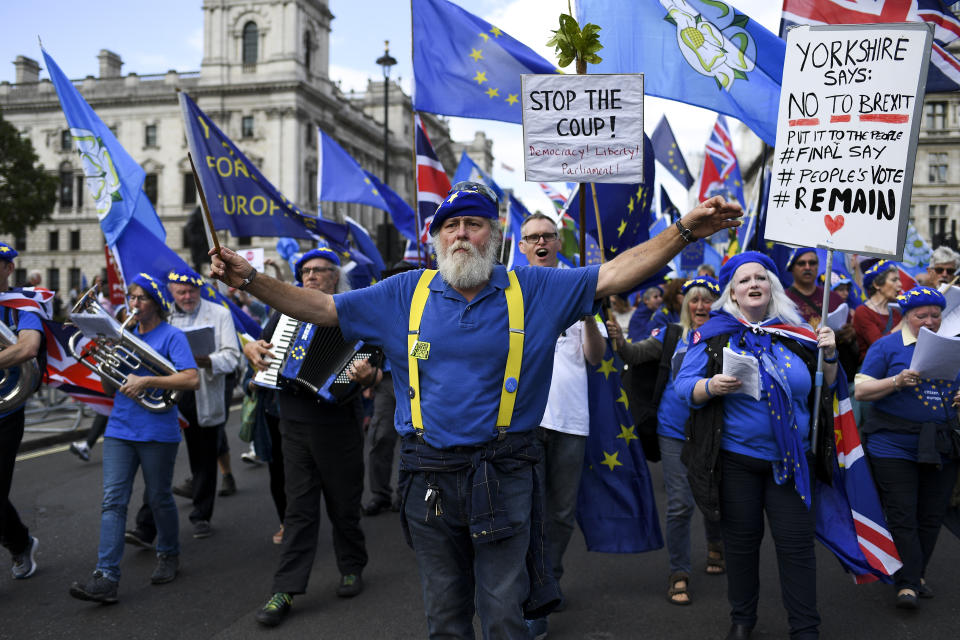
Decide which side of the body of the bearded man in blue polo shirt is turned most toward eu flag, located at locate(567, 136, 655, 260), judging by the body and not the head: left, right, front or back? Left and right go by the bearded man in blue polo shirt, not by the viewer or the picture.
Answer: back

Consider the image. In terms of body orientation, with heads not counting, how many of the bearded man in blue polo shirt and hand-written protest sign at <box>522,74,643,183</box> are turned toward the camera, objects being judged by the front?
2

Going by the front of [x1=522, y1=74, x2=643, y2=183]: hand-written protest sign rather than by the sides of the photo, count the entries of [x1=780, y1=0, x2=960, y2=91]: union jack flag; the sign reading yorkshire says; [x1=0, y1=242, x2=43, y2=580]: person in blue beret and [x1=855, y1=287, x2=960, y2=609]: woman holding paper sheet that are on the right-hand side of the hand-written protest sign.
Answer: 1

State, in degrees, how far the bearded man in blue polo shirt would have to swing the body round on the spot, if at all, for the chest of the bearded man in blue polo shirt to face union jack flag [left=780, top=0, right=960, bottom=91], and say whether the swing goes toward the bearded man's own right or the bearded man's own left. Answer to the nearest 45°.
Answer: approximately 135° to the bearded man's own left

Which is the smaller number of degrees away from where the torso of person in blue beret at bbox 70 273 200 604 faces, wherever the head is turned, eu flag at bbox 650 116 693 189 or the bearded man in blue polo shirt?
the bearded man in blue polo shirt

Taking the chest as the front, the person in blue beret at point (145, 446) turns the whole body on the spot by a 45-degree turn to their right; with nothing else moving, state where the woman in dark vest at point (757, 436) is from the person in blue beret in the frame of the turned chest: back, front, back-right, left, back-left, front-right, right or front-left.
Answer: back-left

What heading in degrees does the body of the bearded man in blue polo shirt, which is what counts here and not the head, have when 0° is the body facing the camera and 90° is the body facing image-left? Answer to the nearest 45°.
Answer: approximately 0°

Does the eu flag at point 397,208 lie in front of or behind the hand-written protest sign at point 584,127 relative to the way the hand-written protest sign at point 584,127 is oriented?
behind
